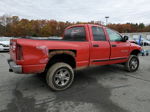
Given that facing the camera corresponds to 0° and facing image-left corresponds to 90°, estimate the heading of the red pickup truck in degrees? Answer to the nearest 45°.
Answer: approximately 225°
